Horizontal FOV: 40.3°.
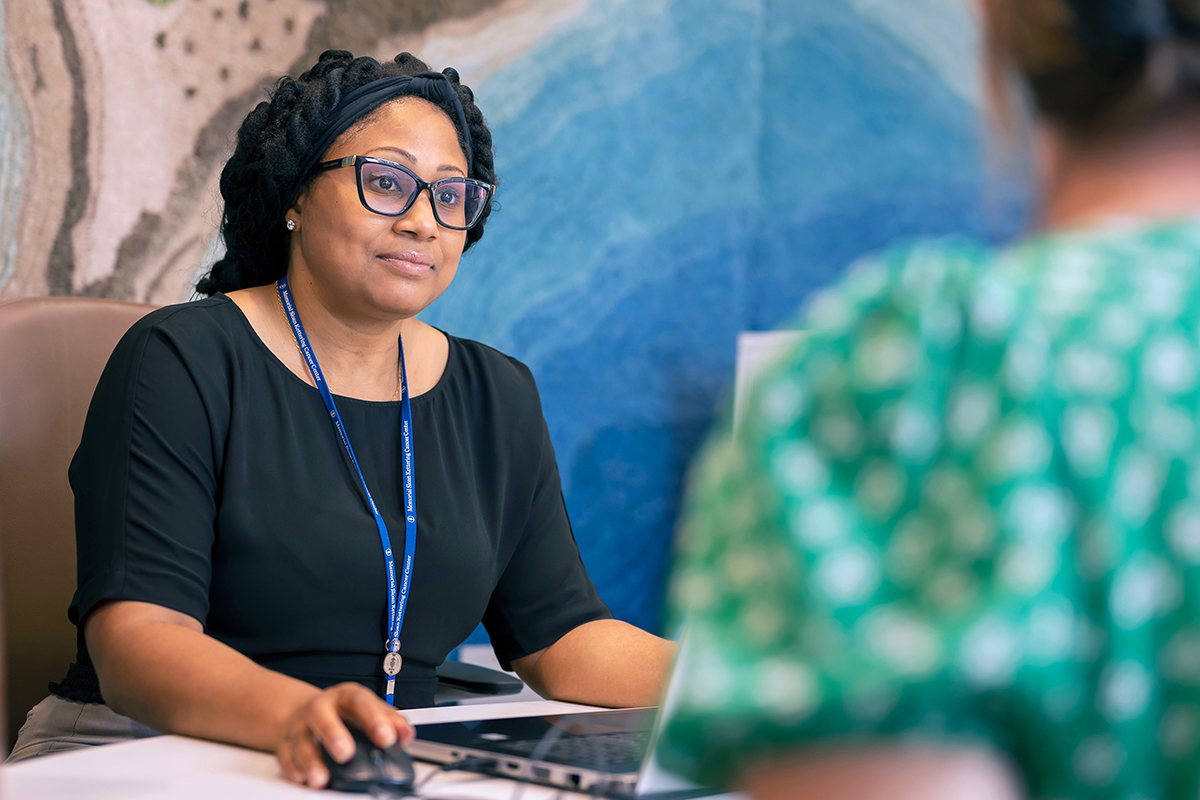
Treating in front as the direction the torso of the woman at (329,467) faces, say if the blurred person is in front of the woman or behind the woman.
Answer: in front

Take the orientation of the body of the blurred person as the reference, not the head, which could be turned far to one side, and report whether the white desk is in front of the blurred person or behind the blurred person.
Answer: in front

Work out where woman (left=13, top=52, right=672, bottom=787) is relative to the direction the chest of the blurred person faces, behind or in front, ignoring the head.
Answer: in front

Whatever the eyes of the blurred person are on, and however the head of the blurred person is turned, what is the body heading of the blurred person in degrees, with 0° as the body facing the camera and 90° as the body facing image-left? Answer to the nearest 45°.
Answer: approximately 135°

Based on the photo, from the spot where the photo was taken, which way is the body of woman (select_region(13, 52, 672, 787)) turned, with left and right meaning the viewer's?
facing the viewer and to the right of the viewer

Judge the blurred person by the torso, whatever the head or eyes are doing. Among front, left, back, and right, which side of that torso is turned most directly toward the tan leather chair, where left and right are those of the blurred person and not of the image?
front

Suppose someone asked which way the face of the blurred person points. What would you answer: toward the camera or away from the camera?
away from the camera
